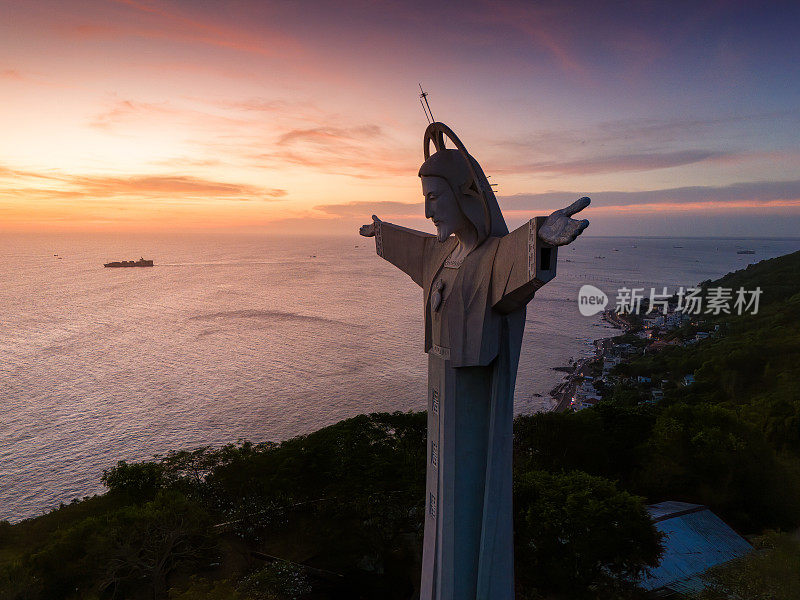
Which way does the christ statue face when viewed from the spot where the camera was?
facing the viewer and to the left of the viewer

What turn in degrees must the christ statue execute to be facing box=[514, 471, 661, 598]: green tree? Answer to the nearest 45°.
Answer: approximately 180°
